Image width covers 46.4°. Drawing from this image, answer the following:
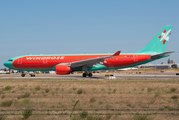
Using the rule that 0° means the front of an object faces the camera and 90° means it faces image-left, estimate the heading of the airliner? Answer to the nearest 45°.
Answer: approximately 90°
